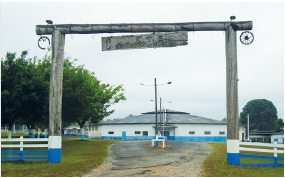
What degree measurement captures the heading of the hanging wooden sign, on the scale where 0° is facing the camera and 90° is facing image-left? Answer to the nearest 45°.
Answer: approximately 0°

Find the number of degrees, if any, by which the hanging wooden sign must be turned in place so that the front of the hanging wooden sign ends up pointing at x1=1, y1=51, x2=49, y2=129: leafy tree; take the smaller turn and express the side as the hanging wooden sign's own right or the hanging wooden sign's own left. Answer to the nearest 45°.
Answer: approximately 135° to the hanging wooden sign's own right
